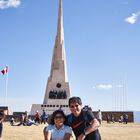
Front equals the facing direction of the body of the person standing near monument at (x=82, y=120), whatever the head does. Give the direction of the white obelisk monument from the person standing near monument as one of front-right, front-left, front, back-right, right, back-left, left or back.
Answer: back-right

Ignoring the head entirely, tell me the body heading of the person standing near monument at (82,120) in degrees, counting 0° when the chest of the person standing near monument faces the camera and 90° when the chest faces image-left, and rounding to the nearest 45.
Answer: approximately 45°
